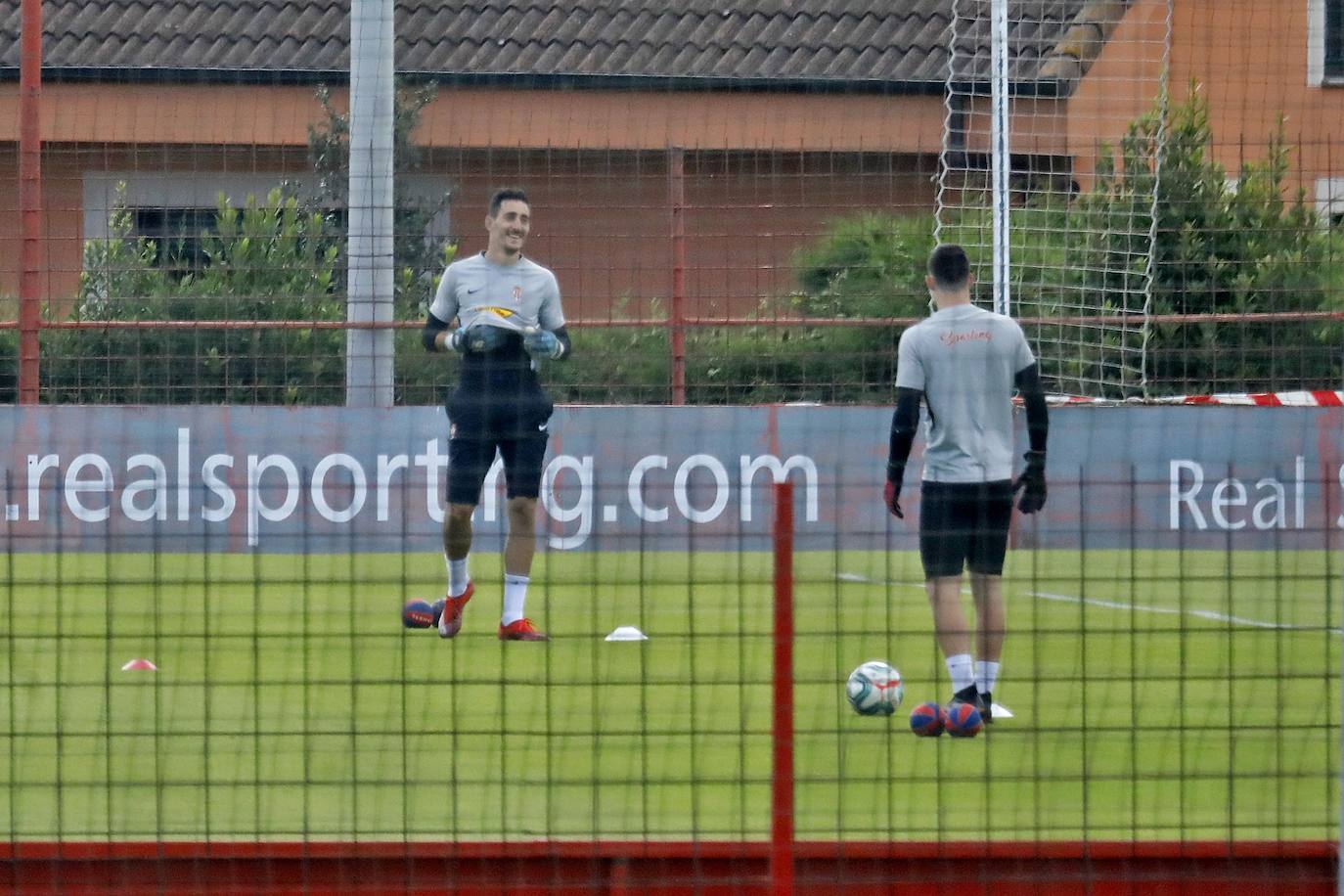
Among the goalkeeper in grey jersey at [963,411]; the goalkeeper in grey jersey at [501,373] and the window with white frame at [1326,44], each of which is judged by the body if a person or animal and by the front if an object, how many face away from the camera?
1

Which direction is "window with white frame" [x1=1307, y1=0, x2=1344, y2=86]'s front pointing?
toward the camera

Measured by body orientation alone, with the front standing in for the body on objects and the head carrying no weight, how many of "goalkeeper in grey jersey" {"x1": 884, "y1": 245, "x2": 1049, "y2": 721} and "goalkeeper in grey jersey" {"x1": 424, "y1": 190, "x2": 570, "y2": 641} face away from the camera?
1

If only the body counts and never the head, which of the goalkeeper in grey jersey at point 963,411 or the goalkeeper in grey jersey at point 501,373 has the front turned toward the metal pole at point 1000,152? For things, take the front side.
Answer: the goalkeeper in grey jersey at point 963,411

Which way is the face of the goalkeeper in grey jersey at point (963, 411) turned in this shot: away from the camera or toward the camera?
away from the camera

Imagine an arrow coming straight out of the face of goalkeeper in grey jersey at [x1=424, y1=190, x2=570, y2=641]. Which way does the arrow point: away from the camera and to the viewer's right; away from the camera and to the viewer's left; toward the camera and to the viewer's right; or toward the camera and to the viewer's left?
toward the camera and to the viewer's right

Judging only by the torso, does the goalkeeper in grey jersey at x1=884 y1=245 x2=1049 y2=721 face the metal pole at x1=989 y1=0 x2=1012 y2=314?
yes

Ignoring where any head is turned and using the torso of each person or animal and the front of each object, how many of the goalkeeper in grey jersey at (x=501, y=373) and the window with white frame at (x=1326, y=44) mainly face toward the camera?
2

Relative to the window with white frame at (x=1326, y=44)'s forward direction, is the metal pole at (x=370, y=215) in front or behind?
in front

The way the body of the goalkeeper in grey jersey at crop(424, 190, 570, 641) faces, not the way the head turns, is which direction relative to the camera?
toward the camera

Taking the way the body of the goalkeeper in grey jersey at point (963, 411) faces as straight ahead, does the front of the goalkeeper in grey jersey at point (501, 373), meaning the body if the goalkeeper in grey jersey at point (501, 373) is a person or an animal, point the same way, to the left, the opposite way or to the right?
the opposite way

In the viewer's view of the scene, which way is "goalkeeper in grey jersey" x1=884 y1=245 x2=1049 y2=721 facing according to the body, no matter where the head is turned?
away from the camera

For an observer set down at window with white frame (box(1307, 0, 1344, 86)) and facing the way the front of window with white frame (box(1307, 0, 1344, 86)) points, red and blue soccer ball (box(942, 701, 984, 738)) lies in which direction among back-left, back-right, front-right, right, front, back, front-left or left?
front

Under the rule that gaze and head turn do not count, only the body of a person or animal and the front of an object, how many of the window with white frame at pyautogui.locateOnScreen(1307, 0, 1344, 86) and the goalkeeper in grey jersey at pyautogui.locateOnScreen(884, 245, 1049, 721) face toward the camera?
1
